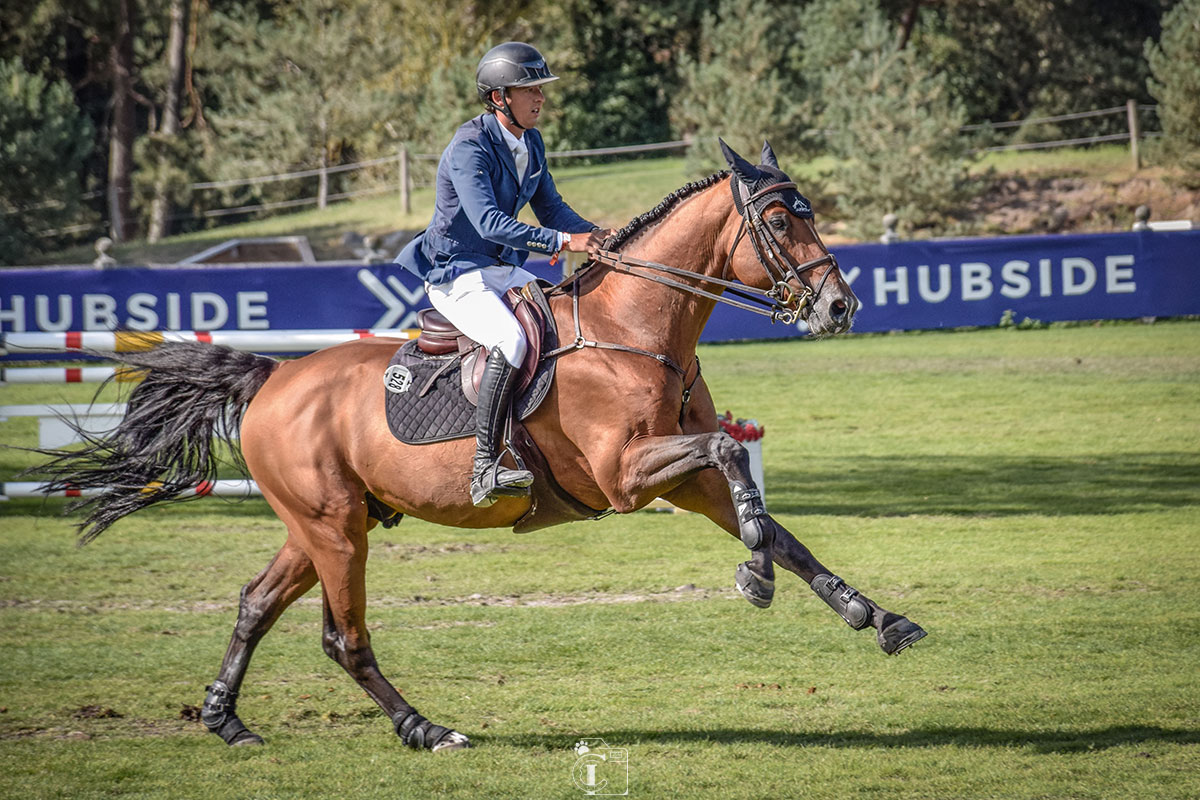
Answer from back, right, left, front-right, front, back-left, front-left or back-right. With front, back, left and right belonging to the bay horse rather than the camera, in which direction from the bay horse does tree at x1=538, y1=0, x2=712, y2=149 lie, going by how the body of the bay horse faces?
left

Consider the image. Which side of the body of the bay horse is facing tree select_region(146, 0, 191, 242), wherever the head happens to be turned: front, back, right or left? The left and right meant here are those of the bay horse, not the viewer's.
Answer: left

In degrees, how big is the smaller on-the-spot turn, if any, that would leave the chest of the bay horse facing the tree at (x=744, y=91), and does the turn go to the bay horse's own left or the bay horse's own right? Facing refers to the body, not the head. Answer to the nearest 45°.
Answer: approximately 90° to the bay horse's own left

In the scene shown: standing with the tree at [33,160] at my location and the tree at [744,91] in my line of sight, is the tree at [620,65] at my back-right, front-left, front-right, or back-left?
front-left

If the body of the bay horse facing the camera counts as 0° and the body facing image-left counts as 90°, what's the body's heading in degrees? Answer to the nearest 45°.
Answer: approximately 270°
